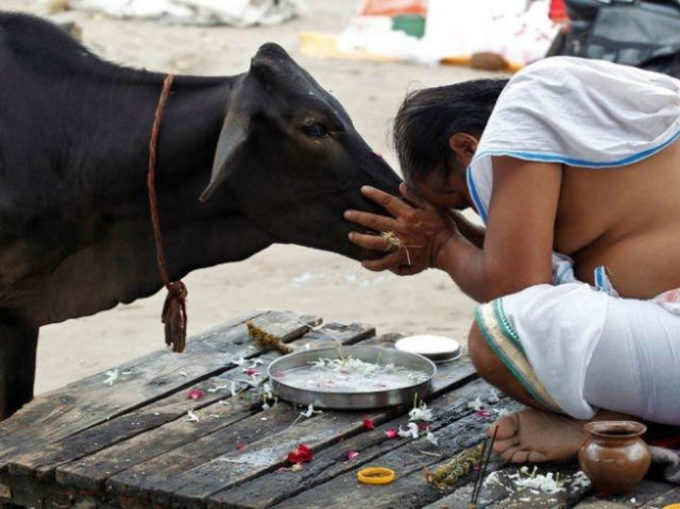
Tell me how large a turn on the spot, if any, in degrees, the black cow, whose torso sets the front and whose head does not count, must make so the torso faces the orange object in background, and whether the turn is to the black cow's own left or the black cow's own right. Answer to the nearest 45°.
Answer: approximately 90° to the black cow's own left

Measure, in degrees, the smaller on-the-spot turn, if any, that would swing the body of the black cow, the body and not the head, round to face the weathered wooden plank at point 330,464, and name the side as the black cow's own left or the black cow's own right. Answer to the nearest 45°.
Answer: approximately 45° to the black cow's own right

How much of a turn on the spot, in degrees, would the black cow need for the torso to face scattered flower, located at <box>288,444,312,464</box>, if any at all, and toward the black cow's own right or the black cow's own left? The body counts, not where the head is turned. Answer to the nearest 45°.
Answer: approximately 45° to the black cow's own right

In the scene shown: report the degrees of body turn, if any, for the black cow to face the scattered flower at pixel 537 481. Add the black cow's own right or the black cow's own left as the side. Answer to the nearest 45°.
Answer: approximately 45° to the black cow's own right

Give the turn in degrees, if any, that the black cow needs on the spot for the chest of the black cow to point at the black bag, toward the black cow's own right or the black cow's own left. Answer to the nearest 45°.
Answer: approximately 45° to the black cow's own left

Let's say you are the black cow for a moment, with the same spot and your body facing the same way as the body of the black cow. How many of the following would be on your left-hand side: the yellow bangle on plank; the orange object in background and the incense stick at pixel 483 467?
1

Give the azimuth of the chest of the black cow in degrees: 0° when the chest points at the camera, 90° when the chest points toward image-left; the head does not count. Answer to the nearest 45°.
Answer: approximately 270°
